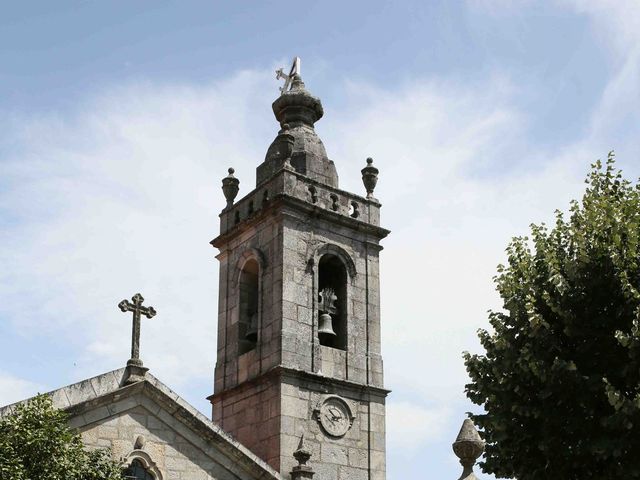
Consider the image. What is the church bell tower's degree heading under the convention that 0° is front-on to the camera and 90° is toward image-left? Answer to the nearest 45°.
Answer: approximately 315°

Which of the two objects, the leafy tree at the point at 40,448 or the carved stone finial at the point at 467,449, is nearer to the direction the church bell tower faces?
the carved stone finial

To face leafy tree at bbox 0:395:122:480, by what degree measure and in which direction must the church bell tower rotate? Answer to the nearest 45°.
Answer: approximately 90° to its right

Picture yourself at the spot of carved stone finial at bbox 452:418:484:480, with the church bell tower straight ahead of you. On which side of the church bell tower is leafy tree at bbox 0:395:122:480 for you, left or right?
left
